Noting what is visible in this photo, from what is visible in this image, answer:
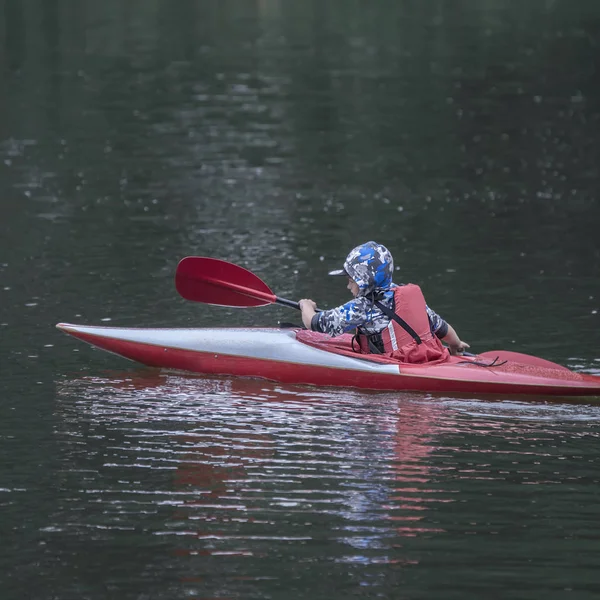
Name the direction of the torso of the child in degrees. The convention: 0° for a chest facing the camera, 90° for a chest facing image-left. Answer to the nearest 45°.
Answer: approximately 135°

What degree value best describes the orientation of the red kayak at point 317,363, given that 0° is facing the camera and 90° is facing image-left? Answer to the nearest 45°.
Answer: approximately 90°
